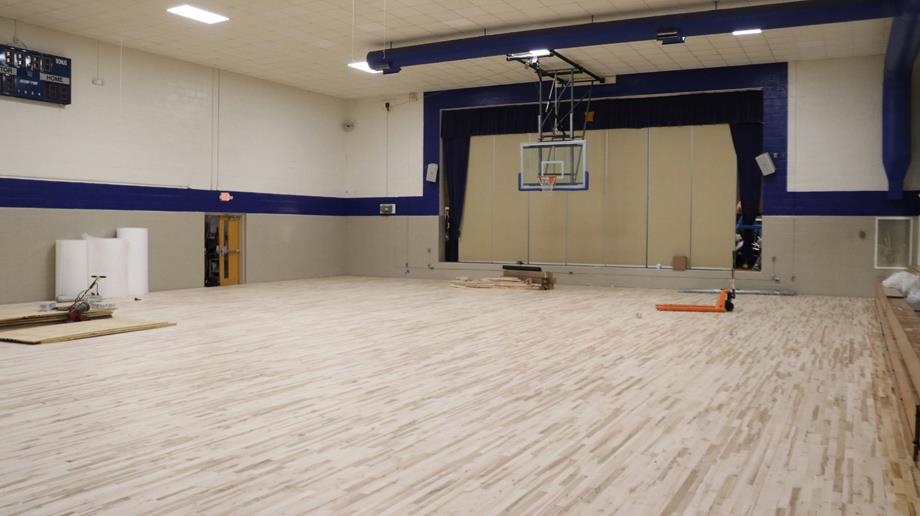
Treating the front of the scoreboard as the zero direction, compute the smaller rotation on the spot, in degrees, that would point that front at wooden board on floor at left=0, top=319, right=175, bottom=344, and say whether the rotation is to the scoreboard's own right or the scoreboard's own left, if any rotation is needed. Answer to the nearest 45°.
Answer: approximately 45° to the scoreboard's own right

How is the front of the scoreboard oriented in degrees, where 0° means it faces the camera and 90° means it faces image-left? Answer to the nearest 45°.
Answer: approximately 315°

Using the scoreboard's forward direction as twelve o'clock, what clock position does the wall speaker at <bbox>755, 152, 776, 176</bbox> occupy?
The wall speaker is roughly at 11 o'clock from the scoreboard.

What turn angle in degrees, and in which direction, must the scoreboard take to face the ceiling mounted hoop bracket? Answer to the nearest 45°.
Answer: approximately 45° to its left

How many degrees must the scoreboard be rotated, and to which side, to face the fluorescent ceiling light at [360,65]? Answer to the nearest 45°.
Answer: approximately 45° to its left

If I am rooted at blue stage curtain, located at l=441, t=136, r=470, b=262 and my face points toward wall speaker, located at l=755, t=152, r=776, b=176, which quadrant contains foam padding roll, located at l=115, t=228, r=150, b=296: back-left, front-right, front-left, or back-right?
back-right

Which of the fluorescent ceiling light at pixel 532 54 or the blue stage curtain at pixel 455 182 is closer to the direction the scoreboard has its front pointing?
the fluorescent ceiling light

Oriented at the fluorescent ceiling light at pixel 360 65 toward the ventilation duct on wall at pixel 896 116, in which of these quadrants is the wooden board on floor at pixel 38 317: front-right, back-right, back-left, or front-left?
back-right

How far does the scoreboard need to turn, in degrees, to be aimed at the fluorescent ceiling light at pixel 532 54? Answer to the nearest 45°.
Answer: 0° — it already faces it

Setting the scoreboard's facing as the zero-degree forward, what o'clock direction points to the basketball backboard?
The basketball backboard is roughly at 11 o'clock from the scoreboard.
